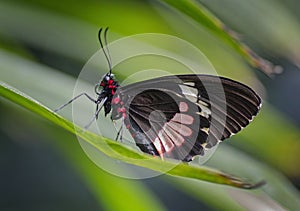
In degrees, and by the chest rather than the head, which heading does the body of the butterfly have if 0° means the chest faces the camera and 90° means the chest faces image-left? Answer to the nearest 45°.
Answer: approximately 90°
